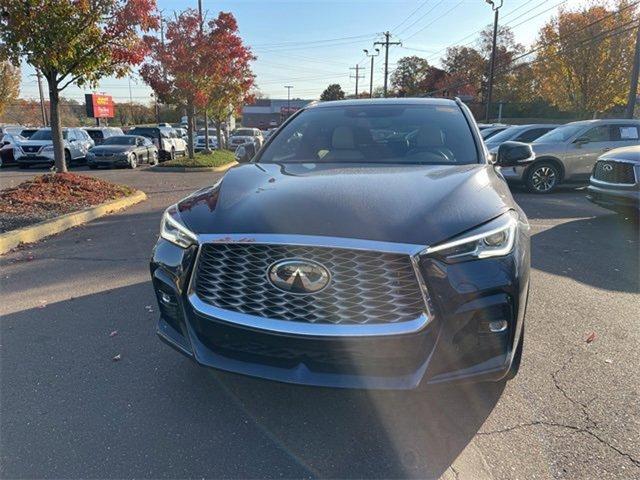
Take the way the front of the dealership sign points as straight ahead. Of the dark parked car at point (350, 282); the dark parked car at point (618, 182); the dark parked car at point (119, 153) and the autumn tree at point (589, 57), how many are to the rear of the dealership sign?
0

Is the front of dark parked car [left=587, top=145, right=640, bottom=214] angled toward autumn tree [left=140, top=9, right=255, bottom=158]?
no

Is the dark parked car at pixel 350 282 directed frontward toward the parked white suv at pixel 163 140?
no

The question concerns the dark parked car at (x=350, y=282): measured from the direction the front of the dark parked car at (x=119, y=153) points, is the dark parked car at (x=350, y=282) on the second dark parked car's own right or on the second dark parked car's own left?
on the second dark parked car's own left

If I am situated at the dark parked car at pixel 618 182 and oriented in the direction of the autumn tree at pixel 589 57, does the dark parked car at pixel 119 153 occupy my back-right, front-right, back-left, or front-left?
front-left

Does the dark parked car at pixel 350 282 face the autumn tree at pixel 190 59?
no

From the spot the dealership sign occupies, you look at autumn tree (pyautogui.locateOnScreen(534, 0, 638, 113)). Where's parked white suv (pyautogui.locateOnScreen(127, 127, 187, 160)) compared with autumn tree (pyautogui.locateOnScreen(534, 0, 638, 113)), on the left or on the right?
right

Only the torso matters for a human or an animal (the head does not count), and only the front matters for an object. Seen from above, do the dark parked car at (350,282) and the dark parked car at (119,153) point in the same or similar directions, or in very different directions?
same or similar directions

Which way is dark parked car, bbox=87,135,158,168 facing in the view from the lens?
facing the viewer and to the left of the viewer

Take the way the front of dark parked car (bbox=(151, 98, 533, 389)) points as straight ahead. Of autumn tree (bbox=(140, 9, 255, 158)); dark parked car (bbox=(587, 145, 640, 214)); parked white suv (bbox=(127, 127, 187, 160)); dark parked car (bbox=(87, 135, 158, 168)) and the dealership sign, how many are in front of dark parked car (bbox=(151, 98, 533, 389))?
0

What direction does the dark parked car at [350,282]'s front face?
toward the camera

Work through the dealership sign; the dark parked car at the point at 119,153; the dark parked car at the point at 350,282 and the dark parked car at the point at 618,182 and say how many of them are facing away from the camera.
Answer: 0

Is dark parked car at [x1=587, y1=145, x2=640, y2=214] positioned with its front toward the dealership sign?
no

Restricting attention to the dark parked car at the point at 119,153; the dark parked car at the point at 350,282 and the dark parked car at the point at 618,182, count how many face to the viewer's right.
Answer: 0

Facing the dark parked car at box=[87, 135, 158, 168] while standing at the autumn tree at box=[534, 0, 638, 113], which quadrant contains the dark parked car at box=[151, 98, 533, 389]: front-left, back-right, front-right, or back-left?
front-left

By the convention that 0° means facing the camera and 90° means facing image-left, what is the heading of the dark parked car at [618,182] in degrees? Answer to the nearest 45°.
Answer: approximately 45°
